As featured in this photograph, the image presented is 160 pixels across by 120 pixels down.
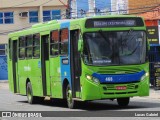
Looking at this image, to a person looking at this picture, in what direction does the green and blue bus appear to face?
facing the viewer and to the right of the viewer
